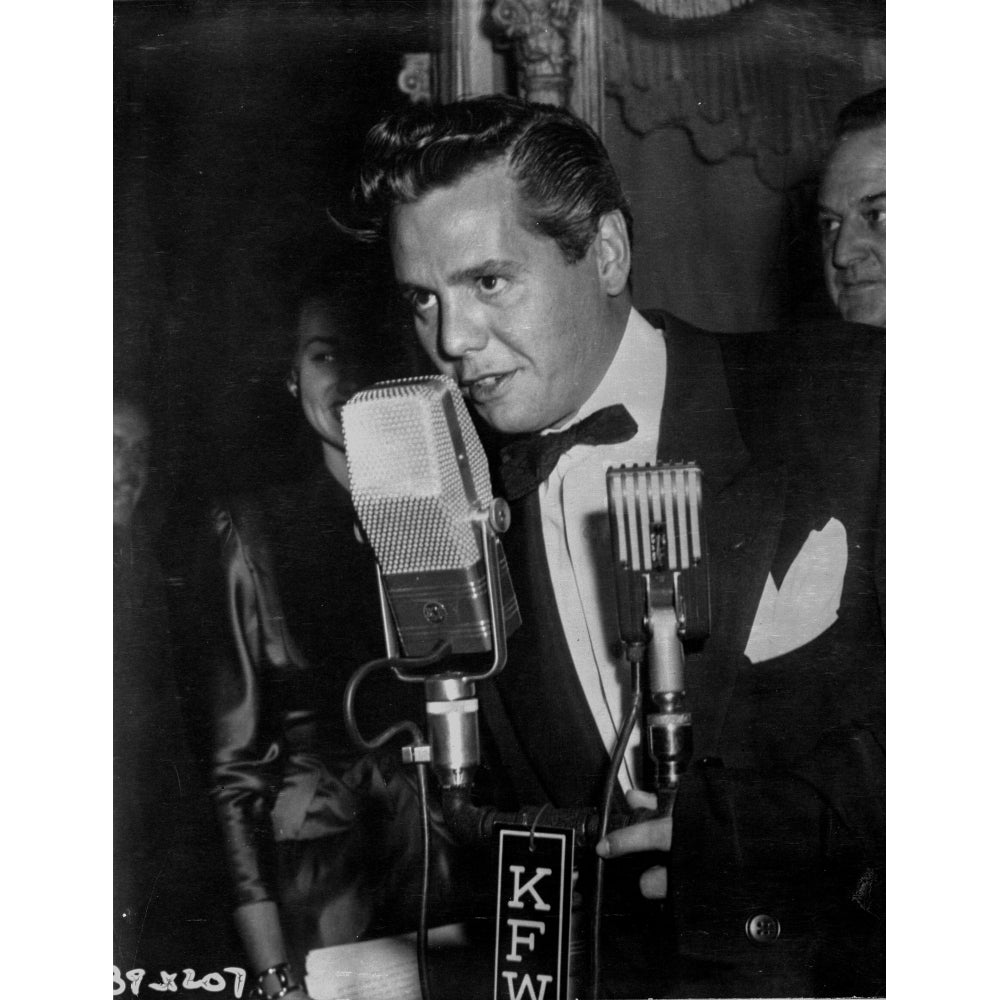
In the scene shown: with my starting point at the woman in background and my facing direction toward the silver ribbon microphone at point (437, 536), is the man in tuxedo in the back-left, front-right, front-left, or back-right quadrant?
front-left

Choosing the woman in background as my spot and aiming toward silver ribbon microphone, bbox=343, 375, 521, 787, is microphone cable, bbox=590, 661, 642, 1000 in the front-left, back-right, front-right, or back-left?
front-left

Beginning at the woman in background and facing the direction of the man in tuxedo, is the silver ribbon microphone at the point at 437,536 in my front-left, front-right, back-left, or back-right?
front-right

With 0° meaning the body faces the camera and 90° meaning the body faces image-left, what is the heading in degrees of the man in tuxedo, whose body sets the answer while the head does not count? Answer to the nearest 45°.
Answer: approximately 45°
